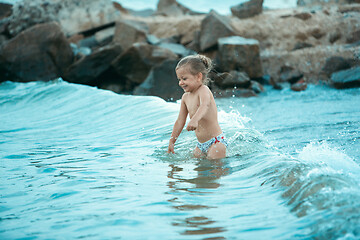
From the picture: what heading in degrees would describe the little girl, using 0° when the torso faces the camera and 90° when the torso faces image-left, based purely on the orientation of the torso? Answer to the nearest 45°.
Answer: approximately 45°

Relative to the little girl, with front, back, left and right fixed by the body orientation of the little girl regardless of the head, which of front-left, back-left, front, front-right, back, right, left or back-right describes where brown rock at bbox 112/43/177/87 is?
back-right

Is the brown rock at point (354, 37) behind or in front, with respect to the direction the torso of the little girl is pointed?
behind

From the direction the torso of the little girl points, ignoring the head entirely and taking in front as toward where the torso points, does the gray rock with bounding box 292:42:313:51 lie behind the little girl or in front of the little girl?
behind

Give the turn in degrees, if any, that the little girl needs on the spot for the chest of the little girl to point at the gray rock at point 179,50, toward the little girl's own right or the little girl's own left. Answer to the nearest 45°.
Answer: approximately 135° to the little girl's own right

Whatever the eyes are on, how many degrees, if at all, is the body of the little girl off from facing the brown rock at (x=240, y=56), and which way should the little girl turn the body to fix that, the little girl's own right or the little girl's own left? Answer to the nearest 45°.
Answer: approximately 135° to the little girl's own right

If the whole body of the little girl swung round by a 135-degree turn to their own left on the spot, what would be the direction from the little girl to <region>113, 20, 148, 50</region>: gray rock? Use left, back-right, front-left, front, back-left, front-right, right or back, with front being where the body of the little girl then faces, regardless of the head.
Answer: left

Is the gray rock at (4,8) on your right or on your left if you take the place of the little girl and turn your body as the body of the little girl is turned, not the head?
on your right

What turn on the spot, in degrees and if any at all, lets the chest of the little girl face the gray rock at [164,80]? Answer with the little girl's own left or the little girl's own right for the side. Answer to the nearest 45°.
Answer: approximately 135° to the little girl's own right

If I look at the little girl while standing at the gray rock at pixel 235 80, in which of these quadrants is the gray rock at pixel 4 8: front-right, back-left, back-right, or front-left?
back-right

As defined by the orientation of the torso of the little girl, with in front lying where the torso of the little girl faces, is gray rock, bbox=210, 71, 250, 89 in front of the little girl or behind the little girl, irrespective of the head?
behind

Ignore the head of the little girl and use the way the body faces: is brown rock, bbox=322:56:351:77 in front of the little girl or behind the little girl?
behind
